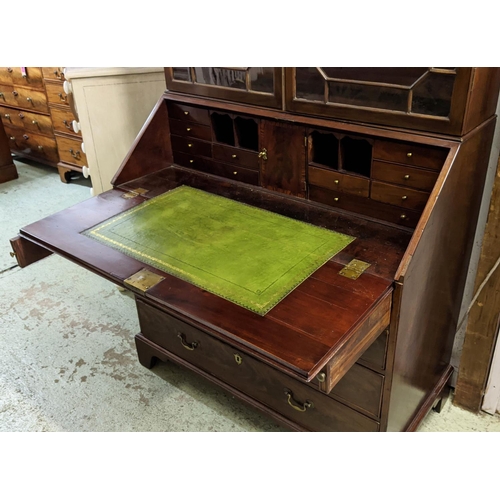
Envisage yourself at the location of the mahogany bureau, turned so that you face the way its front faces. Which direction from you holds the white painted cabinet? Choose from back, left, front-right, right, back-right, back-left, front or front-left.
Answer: right

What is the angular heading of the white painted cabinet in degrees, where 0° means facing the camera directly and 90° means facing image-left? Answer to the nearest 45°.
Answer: approximately 90°

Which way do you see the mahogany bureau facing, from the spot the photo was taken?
facing the viewer and to the left of the viewer

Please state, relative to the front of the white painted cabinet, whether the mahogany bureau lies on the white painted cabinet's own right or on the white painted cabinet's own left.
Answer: on the white painted cabinet's own left

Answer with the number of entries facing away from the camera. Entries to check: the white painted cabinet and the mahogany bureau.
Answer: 0
